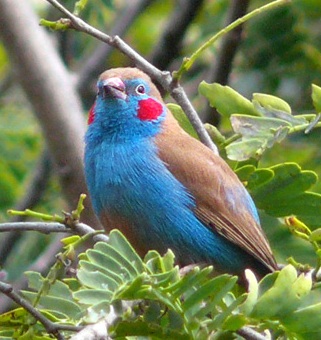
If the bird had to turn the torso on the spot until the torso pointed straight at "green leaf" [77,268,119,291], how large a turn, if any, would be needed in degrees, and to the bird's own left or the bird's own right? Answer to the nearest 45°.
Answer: approximately 45° to the bird's own left

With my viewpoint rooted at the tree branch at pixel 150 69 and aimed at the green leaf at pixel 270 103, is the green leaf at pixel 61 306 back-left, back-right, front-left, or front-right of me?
back-right

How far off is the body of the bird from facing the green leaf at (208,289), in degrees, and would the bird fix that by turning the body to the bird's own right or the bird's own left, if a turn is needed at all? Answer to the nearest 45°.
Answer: approximately 45° to the bird's own left

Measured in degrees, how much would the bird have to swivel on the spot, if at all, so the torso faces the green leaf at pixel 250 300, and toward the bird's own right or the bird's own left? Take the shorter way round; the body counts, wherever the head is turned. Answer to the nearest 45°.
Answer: approximately 45° to the bird's own left

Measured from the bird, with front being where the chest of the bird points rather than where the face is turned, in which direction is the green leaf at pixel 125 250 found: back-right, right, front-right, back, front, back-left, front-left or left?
front-left

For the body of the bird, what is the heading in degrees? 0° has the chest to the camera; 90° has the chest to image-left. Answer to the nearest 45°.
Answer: approximately 45°

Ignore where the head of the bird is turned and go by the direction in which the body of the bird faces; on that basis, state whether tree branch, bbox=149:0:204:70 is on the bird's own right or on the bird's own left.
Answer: on the bird's own right

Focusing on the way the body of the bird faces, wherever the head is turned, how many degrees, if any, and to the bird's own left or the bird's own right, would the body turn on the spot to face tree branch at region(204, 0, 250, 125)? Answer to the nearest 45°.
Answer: approximately 135° to the bird's own right
